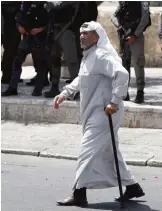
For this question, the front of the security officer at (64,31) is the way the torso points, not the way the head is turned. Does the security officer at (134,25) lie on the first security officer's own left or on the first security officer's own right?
on the first security officer's own left

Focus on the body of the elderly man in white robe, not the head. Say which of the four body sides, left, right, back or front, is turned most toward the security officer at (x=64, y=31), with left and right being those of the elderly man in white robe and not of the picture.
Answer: right

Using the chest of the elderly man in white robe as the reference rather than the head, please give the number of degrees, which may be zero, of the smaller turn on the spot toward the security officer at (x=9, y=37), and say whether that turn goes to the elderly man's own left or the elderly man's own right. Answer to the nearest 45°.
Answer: approximately 90° to the elderly man's own right

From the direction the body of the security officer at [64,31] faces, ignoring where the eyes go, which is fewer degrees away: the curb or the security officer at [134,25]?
the curb

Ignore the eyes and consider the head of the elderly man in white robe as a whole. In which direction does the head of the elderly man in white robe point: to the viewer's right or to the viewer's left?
to the viewer's left

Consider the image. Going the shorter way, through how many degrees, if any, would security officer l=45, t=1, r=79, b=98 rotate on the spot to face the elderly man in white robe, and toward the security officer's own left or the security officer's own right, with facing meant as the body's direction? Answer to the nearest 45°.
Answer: approximately 45° to the security officer's own left

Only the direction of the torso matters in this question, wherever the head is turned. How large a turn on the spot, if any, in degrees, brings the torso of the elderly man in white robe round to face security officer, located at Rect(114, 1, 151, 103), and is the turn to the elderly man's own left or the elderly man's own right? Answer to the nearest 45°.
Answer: approximately 90° to the elderly man's own right

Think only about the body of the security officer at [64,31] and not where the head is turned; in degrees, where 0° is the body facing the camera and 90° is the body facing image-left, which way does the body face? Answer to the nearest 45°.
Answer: approximately 45°

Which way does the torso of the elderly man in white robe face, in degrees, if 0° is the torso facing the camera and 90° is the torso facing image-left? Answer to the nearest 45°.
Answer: approximately 90°
